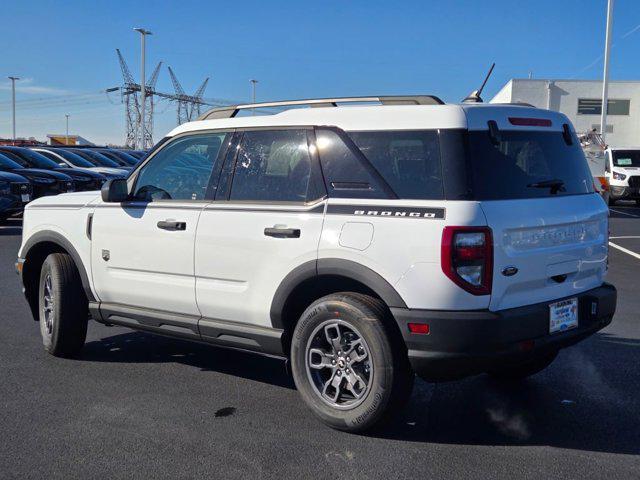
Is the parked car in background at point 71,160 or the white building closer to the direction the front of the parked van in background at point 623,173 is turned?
the parked car in background

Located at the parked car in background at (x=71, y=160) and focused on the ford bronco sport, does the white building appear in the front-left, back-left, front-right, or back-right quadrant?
back-left

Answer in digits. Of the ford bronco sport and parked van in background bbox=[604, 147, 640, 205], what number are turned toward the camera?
1

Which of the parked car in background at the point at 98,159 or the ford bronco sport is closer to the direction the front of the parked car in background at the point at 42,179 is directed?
the ford bronco sport
